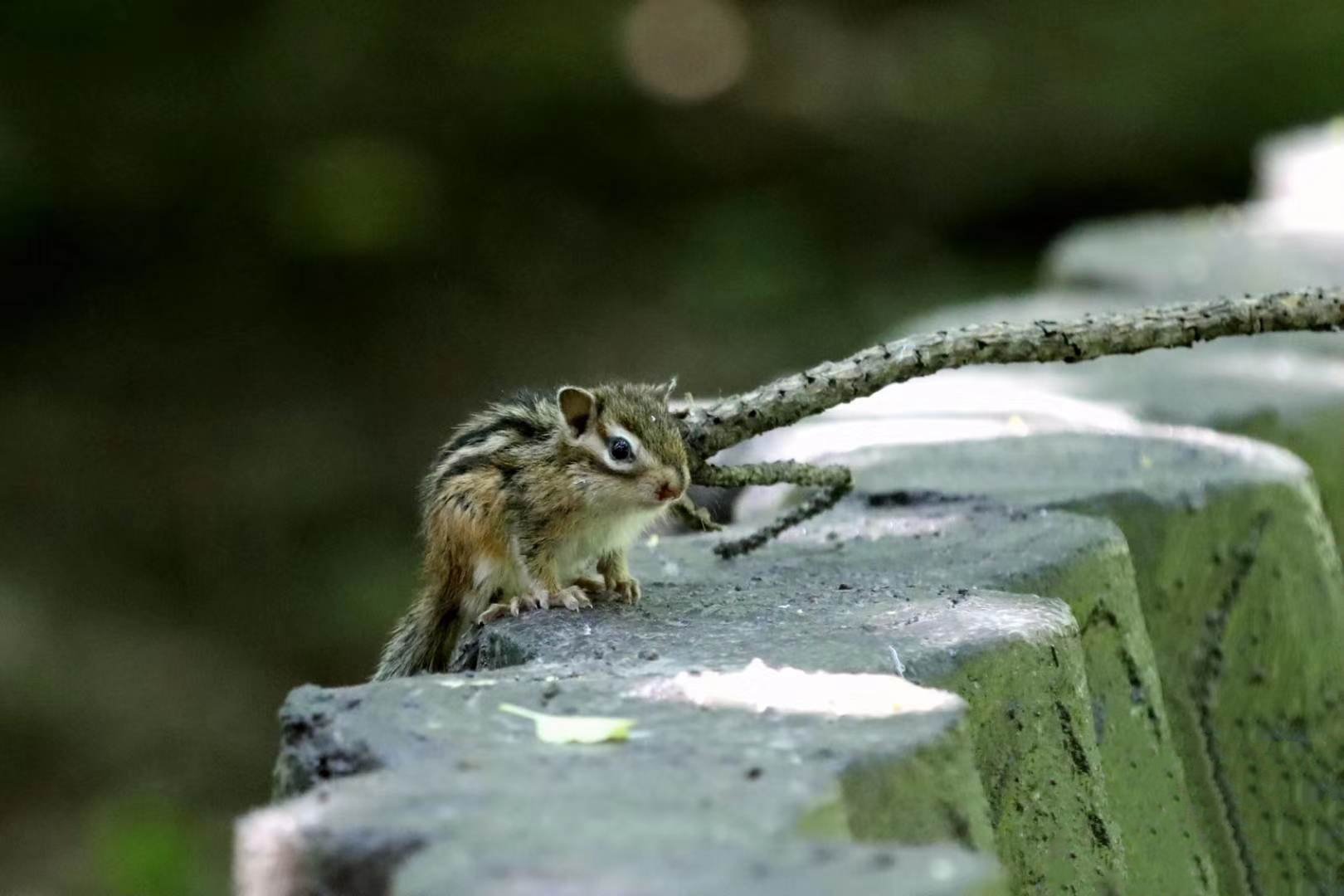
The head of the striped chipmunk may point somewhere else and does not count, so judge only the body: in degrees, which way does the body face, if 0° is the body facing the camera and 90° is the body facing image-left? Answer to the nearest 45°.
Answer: approximately 315°

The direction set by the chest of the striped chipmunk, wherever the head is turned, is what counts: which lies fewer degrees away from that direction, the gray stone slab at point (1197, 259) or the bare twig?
the bare twig

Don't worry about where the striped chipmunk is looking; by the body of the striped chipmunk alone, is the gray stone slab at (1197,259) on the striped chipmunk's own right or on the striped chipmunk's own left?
on the striped chipmunk's own left
